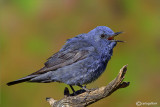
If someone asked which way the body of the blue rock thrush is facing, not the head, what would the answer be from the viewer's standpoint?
to the viewer's right
